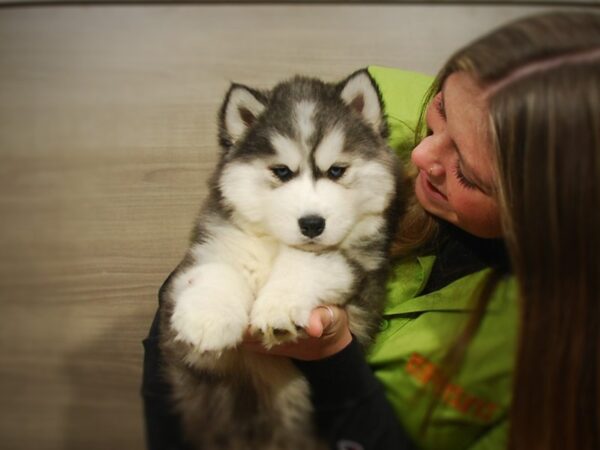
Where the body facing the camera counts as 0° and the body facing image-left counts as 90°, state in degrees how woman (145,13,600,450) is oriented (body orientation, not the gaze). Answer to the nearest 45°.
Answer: approximately 45°

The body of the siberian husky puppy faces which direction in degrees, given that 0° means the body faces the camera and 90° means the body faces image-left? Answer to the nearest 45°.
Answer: approximately 0°
